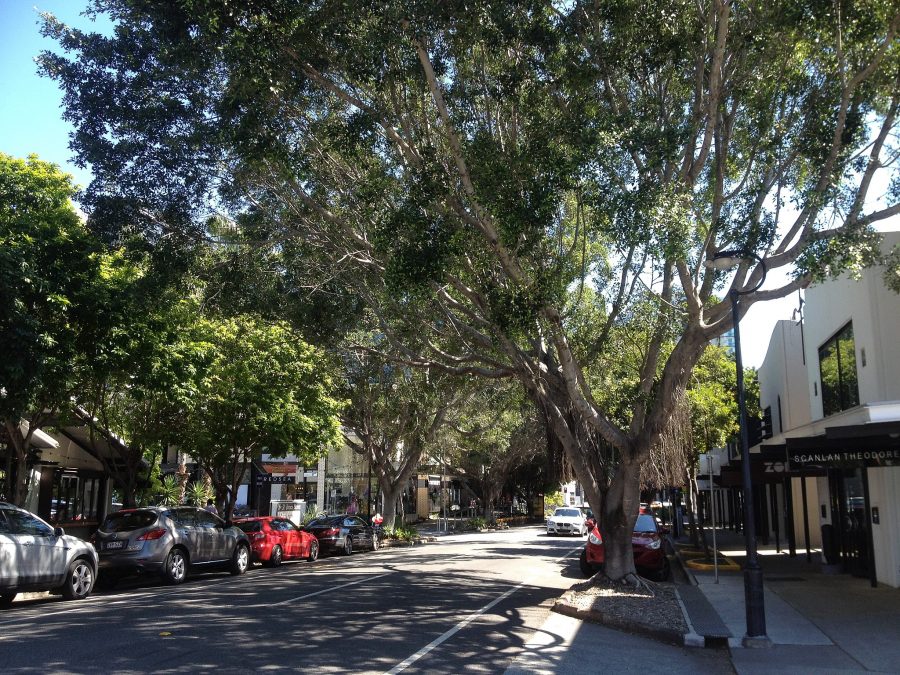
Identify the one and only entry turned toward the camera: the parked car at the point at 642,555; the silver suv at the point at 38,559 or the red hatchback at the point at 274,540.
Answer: the parked car

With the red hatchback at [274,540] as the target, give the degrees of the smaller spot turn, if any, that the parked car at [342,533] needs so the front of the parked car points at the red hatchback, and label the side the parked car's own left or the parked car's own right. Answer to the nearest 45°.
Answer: approximately 135° to the parked car's own right

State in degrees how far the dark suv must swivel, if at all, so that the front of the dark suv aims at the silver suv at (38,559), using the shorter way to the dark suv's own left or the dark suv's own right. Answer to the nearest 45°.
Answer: approximately 180°

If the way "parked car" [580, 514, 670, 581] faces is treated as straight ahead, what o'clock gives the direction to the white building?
The white building is roughly at 10 o'clock from the parked car.

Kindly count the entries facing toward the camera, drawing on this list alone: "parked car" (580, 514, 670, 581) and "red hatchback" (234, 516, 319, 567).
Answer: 1

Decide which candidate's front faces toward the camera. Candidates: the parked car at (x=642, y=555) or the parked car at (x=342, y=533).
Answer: the parked car at (x=642, y=555)

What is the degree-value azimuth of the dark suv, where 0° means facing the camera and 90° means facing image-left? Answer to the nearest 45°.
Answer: approximately 225°

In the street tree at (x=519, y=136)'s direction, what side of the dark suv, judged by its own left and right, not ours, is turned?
right

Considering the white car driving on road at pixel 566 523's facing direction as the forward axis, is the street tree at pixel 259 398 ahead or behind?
ahead

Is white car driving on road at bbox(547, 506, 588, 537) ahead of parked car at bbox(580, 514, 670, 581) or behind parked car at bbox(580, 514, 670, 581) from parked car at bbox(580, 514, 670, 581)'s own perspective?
behind

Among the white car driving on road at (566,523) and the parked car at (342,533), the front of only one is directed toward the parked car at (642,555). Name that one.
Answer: the white car driving on road at (566,523)

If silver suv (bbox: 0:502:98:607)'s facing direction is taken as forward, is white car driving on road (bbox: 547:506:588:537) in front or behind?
in front

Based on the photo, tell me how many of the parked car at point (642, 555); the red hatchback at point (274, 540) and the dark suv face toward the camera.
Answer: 1

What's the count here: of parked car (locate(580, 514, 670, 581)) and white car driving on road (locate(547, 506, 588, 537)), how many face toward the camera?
2

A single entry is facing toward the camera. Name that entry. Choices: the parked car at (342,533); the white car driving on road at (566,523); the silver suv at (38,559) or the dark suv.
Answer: the white car driving on road at (566,523)

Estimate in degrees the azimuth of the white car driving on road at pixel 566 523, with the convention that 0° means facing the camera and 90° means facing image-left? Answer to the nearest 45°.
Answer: approximately 0°

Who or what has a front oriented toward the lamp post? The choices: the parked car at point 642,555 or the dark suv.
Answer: the parked car

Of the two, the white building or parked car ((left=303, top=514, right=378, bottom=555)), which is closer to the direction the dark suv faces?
the parked car

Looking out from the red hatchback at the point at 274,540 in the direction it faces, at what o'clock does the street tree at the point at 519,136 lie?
The street tree is roughly at 4 o'clock from the red hatchback.

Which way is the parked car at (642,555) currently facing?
toward the camera
